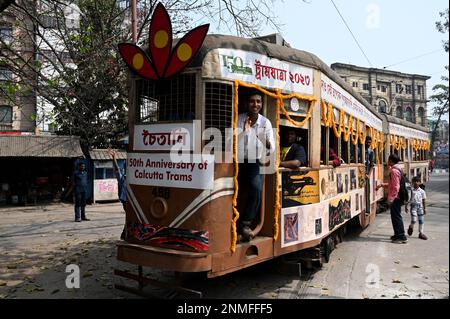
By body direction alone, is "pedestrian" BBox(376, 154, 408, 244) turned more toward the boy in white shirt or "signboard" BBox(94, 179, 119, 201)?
the signboard

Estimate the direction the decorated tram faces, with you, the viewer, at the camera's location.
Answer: facing the viewer and to the left of the viewer

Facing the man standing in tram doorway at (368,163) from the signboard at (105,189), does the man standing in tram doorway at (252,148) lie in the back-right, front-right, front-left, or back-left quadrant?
front-right

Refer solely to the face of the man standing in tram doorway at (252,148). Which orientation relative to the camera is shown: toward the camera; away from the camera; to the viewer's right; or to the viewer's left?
toward the camera

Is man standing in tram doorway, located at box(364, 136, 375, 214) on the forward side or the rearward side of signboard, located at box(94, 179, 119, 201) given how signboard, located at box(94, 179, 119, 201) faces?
on the forward side

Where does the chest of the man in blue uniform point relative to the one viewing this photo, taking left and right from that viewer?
facing the viewer and to the right of the viewer

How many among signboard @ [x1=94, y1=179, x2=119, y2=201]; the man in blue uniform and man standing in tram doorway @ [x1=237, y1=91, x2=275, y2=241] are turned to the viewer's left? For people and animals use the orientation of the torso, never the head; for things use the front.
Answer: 0

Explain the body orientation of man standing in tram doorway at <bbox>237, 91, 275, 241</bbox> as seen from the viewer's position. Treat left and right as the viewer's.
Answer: facing the viewer

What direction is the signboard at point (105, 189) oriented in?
toward the camera

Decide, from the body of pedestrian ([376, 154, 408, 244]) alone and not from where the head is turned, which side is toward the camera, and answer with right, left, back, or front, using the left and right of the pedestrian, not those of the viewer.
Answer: left
